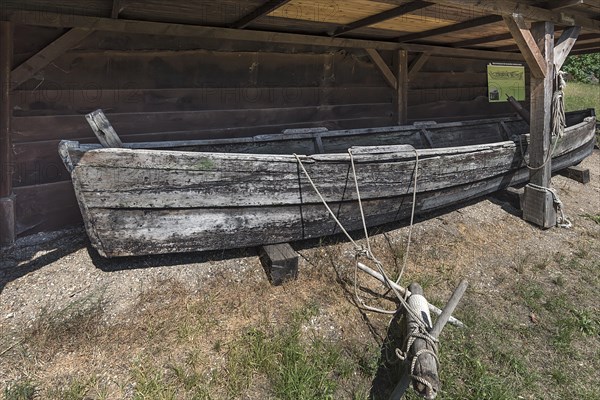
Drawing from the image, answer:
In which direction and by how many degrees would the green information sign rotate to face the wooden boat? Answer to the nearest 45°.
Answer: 0° — it already faces it

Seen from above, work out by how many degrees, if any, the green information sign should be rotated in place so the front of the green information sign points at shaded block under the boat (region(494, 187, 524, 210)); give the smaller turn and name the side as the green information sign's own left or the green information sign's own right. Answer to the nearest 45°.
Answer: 0° — it already faces it

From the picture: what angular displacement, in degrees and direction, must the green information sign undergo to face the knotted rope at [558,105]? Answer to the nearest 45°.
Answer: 0° — it already faces it

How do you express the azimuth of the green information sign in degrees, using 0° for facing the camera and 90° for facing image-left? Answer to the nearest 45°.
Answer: approximately 0°

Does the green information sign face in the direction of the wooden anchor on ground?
yes
